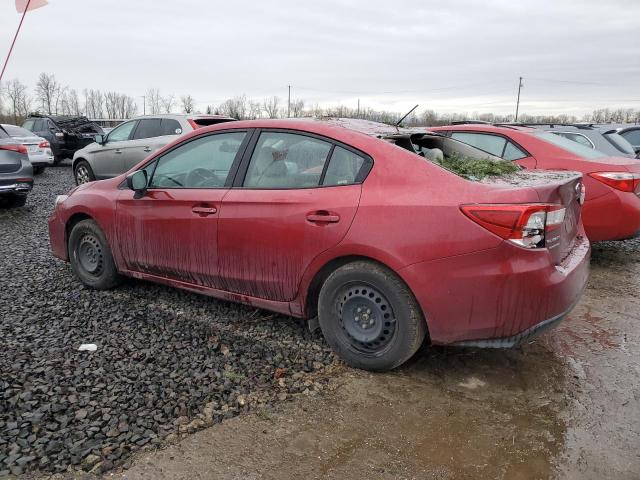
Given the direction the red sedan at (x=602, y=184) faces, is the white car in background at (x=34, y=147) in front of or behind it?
in front

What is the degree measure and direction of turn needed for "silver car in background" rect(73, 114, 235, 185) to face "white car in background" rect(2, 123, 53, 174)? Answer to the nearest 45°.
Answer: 0° — it already faces it

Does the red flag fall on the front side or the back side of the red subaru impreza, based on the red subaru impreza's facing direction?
on the front side

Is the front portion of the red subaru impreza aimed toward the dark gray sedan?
yes

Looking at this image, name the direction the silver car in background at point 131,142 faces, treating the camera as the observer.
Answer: facing away from the viewer and to the left of the viewer

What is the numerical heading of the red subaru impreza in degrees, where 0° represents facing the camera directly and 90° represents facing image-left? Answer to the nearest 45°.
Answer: approximately 135°

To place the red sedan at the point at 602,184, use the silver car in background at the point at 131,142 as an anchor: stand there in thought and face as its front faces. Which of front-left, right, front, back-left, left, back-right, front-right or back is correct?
back

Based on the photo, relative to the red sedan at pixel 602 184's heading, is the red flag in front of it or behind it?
in front

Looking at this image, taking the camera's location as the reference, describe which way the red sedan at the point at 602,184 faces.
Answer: facing away from the viewer and to the left of the viewer

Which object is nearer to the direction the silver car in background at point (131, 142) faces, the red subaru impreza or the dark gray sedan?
the dark gray sedan
